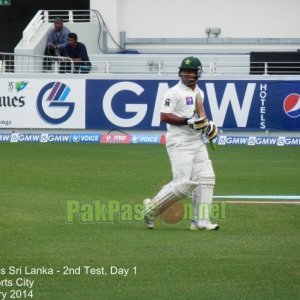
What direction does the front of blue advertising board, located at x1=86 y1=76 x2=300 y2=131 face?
toward the camera

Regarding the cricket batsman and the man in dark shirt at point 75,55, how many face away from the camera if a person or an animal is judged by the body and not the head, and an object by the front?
0

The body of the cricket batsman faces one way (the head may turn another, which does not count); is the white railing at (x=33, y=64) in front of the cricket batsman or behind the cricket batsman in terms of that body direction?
behind

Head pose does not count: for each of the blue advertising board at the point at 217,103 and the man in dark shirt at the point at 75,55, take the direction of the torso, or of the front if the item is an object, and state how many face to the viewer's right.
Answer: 0

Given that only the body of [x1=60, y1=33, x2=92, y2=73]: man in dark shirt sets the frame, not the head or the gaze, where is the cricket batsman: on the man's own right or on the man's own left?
on the man's own left

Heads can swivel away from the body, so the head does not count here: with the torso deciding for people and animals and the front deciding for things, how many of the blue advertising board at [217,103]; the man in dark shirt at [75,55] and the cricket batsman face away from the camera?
0

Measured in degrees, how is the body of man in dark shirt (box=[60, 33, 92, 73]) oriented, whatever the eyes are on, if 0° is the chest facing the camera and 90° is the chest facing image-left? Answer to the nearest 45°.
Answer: approximately 45°

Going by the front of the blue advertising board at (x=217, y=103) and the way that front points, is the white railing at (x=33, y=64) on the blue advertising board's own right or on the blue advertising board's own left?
on the blue advertising board's own right
